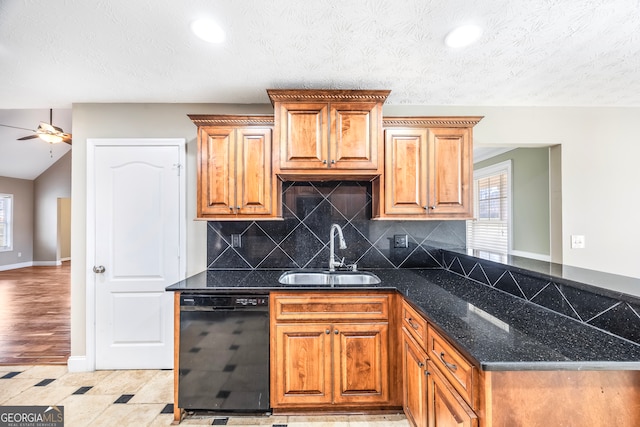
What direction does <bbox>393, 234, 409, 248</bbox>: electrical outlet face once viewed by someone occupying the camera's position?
facing the viewer

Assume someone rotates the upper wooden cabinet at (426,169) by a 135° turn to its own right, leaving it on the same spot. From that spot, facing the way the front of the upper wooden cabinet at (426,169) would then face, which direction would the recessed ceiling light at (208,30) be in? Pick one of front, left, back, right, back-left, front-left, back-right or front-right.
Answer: left

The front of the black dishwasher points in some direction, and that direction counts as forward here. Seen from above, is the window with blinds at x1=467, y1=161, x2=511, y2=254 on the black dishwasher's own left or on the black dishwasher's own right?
on the black dishwasher's own left

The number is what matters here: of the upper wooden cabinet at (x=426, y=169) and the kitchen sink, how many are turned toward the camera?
2

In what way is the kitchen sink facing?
toward the camera

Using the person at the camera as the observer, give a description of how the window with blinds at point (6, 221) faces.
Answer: facing the viewer and to the right of the viewer

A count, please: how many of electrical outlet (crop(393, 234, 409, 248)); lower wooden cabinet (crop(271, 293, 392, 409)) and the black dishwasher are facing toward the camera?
3

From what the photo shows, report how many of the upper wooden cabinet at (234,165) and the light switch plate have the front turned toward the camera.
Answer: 2

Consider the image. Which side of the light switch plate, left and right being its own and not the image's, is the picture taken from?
front

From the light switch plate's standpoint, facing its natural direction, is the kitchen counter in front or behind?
in front

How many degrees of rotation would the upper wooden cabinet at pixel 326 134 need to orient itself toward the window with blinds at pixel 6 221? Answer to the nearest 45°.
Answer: approximately 135° to its right

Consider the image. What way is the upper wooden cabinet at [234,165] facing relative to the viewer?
toward the camera

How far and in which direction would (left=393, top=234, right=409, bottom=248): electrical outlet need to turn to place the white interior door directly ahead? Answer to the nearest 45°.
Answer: approximately 90° to its right
